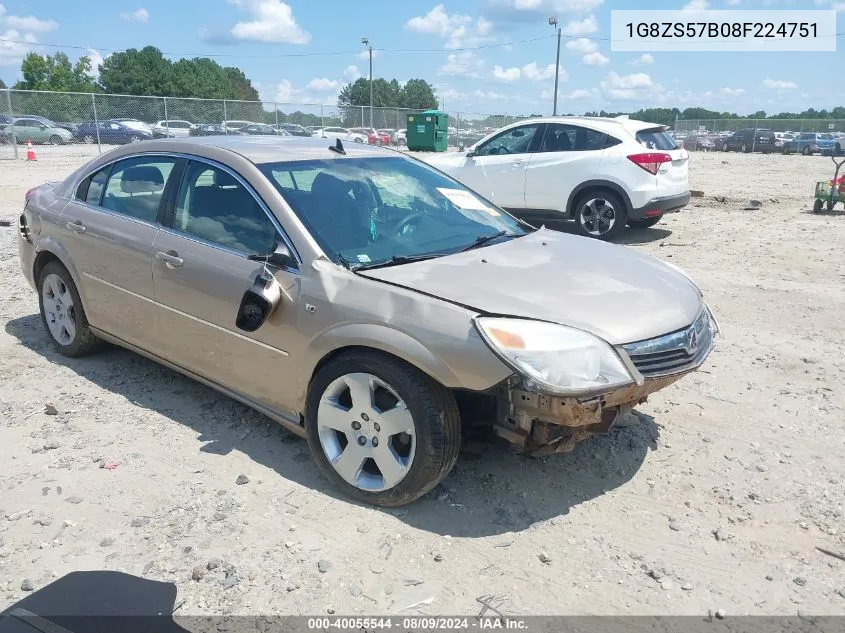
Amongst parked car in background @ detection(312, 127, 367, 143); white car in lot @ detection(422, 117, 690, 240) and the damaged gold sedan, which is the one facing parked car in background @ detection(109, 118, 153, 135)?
the white car in lot

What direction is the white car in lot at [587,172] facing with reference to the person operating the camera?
facing away from the viewer and to the left of the viewer

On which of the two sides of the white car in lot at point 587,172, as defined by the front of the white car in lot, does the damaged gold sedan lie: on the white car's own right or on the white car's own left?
on the white car's own left

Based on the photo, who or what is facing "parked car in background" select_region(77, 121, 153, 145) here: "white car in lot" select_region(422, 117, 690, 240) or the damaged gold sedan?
the white car in lot

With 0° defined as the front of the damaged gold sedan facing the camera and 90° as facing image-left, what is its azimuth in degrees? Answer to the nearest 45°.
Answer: approximately 315°

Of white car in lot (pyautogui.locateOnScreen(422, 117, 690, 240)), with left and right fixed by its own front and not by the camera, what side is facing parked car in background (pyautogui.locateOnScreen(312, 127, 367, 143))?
front

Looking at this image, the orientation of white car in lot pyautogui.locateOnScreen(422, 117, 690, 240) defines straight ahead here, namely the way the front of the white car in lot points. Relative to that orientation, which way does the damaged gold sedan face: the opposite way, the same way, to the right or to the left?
the opposite way

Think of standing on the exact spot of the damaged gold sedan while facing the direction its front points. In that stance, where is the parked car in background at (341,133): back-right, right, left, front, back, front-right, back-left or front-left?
back-left

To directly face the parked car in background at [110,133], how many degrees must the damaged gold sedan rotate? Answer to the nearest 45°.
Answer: approximately 135° to its left

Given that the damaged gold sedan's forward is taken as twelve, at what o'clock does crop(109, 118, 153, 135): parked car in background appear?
The parked car in background is roughly at 7 o'clock from the damaged gold sedan.

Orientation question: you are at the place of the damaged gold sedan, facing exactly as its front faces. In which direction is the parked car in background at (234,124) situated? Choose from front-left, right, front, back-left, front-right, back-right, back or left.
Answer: back-left

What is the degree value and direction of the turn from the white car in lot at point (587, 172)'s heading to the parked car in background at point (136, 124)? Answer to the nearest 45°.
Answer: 0° — it already faces it
